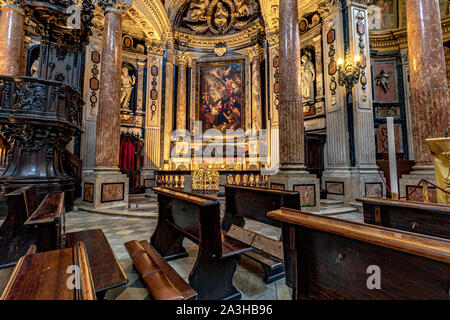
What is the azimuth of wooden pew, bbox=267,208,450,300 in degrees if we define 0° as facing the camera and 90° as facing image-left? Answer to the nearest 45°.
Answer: approximately 225°

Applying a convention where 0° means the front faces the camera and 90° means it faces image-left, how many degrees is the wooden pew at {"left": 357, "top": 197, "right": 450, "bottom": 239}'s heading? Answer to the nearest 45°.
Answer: approximately 225°

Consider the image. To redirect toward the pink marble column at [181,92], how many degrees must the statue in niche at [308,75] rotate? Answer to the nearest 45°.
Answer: approximately 45° to its right

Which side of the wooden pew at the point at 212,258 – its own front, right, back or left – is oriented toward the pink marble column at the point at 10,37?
left

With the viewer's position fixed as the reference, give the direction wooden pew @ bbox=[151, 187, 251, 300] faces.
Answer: facing away from the viewer and to the right of the viewer

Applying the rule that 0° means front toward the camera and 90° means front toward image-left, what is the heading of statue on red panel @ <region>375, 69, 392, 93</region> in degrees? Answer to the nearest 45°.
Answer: approximately 45°

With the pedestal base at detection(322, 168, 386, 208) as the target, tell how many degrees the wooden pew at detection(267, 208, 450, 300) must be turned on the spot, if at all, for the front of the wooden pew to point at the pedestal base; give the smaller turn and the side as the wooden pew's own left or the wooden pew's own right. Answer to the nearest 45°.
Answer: approximately 45° to the wooden pew's own left

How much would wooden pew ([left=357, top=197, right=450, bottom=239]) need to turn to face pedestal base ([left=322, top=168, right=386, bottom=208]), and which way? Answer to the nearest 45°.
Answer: approximately 45° to its left
